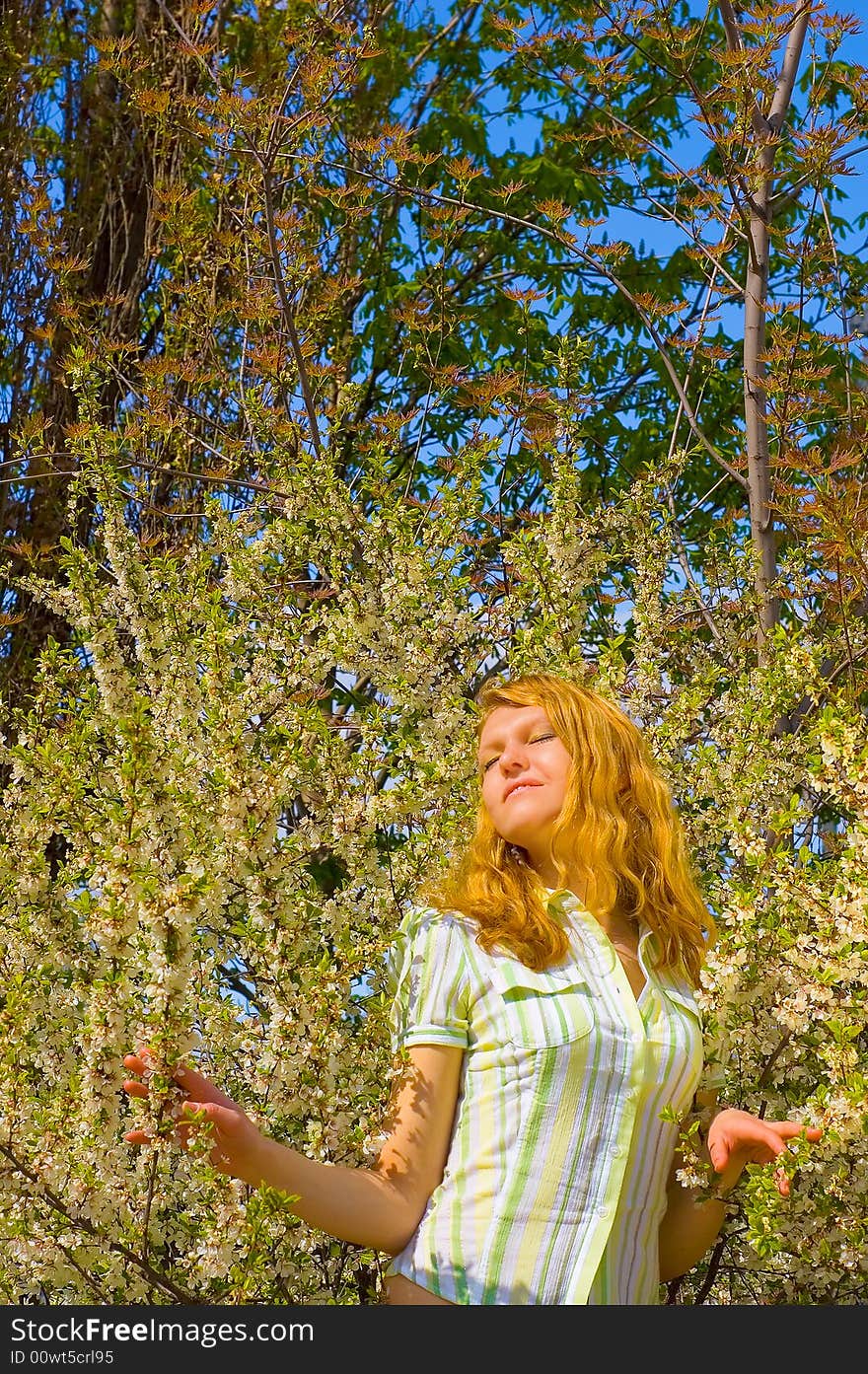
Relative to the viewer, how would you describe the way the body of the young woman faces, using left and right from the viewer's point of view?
facing the viewer and to the right of the viewer

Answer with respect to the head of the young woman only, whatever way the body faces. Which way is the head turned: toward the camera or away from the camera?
toward the camera
